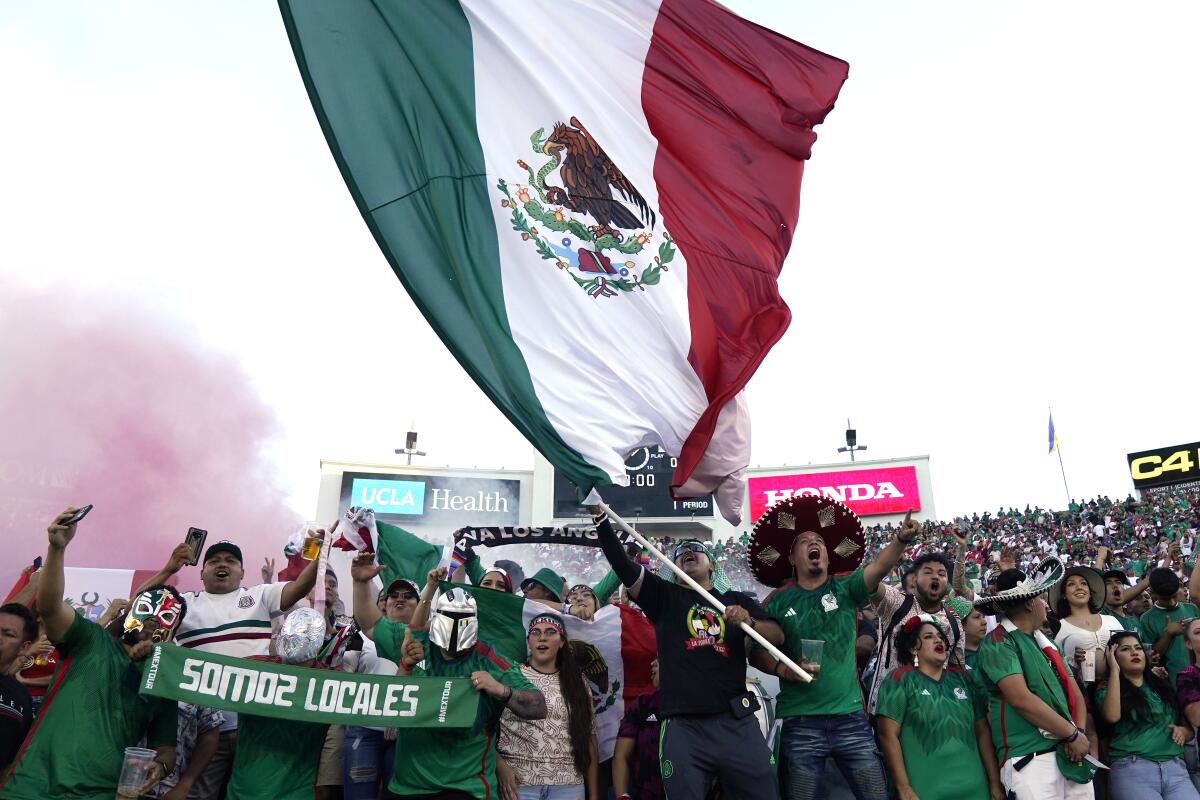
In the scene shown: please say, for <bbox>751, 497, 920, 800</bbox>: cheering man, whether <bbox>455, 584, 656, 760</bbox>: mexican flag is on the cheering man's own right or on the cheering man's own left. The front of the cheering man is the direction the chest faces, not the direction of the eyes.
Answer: on the cheering man's own right

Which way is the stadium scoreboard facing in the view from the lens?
facing the viewer

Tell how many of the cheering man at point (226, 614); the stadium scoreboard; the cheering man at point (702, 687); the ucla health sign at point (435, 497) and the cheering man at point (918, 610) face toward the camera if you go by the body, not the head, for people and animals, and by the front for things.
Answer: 5

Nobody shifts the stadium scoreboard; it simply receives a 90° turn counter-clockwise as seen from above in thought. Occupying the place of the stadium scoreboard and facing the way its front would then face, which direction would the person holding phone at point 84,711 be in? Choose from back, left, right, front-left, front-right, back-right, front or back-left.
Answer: right

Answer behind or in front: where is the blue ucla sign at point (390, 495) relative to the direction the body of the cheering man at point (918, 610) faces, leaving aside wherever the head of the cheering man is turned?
behind

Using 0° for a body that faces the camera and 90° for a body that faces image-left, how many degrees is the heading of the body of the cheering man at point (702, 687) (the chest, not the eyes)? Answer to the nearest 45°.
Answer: approximately 0°

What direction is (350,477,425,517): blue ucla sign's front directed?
toward the camera

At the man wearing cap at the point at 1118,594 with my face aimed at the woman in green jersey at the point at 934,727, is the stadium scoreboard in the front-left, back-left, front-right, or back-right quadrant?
back-right

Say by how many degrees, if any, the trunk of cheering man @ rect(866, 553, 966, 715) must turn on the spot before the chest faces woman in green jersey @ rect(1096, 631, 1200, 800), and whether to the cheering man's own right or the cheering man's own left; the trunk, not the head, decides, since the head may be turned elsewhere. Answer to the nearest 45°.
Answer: approximately 90° to the cheering man's own left

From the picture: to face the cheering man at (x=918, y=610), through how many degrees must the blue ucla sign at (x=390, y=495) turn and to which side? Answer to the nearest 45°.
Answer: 0° — it already faces them

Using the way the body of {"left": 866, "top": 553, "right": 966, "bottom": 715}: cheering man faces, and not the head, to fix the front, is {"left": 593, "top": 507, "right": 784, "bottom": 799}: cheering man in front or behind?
in front

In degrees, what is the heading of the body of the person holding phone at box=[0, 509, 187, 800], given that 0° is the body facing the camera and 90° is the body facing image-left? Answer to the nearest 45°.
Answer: approximately 315°

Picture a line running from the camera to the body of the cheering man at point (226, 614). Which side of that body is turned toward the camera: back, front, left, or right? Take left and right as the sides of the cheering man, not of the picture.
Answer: front

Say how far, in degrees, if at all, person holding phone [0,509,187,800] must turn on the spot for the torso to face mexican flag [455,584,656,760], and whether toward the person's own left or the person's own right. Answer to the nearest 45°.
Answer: approximately 45° to the person's own left

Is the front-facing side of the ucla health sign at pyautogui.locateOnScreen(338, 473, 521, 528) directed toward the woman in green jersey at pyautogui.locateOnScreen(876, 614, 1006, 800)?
yes

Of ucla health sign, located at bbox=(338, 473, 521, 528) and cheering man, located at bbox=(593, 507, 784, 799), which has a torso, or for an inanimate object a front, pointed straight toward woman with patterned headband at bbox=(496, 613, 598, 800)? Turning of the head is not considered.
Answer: the ucla health sign

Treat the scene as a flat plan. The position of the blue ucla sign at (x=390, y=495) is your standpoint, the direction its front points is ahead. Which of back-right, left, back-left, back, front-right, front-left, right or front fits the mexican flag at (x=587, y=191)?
front

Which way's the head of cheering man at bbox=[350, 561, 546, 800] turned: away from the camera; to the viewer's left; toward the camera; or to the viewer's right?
toward the camera

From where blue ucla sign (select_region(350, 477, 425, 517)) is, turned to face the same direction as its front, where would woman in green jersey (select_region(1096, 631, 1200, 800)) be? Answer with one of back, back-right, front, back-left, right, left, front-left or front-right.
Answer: front

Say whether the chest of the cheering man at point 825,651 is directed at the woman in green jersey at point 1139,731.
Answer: no

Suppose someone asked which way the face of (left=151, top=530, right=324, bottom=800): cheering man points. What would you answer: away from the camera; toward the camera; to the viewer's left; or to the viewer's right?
toward the camera

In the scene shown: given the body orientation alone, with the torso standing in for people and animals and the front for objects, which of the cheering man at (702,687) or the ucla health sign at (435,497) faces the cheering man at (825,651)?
the ucla health sign
